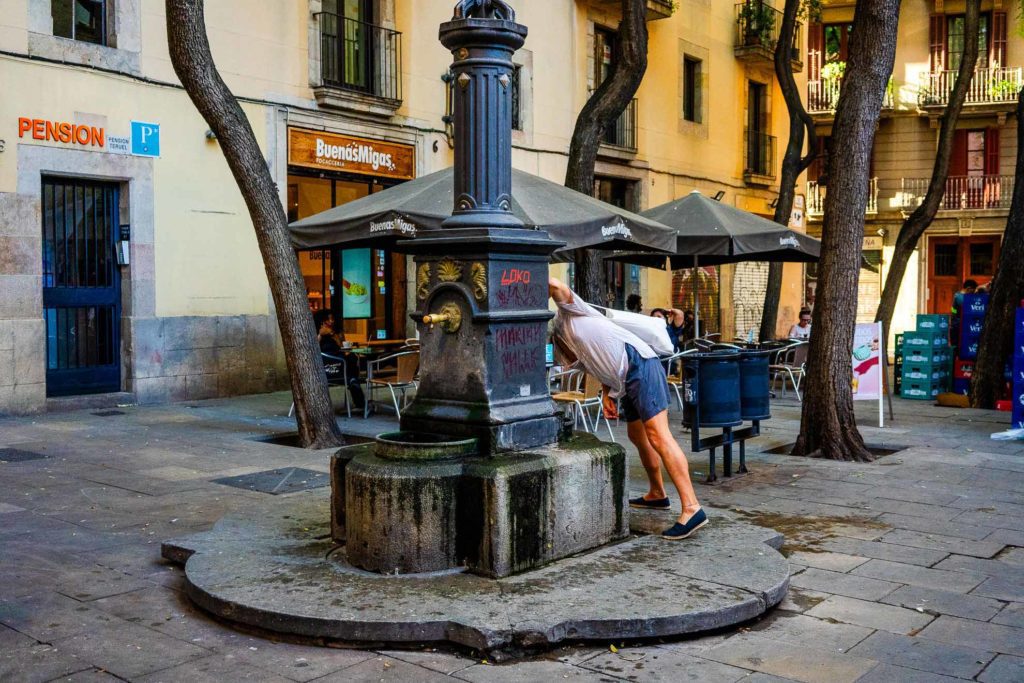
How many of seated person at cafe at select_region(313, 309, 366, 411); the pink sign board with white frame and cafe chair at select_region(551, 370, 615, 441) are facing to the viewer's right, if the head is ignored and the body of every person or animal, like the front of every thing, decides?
1

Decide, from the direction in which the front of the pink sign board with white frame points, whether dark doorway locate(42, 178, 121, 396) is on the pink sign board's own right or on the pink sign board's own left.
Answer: on the pink sign board's own right

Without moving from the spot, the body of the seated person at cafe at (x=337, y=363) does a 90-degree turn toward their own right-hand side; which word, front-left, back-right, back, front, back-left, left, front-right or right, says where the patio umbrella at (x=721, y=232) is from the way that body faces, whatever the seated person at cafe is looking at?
left

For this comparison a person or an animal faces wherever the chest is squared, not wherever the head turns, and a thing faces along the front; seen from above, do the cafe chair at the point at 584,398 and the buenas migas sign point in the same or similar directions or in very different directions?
very different directions

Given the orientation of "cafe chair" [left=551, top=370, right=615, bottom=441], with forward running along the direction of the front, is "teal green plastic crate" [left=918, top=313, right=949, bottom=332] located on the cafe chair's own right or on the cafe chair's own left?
on the cafe chair's own right

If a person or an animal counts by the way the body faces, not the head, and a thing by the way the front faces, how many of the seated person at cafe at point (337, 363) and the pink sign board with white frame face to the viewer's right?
1

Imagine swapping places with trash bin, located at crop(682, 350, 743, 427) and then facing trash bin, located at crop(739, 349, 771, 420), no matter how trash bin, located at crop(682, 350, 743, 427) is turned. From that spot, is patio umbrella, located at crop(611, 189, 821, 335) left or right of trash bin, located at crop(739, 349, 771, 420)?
left

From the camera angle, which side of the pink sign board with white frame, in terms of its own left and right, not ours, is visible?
front

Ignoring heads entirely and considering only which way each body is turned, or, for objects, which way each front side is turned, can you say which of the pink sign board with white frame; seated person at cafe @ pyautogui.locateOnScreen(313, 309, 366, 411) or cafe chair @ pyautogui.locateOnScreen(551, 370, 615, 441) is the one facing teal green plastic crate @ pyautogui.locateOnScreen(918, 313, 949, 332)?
the seated person at cafe

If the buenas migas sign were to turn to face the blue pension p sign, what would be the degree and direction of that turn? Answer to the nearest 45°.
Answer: approximately 90° to its right

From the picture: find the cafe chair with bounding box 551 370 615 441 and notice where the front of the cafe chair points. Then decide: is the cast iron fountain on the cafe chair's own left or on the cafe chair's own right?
on the cafe chair's own left

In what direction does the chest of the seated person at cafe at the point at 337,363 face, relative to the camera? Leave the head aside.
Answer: to the viewer's right

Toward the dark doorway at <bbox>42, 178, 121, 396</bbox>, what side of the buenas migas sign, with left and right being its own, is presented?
right

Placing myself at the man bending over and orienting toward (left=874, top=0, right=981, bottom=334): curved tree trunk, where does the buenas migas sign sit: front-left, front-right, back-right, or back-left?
front-left
